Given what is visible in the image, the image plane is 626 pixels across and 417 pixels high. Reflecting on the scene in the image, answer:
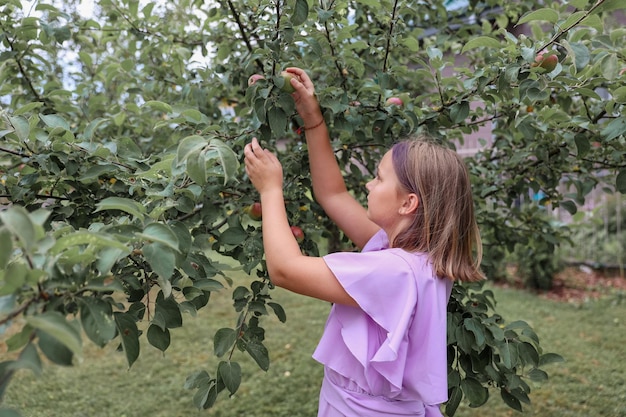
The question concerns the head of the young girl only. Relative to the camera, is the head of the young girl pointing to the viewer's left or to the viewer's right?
to the viewer's left

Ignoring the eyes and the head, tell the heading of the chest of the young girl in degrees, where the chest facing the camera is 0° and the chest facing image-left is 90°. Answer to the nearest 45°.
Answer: approximately 90°
